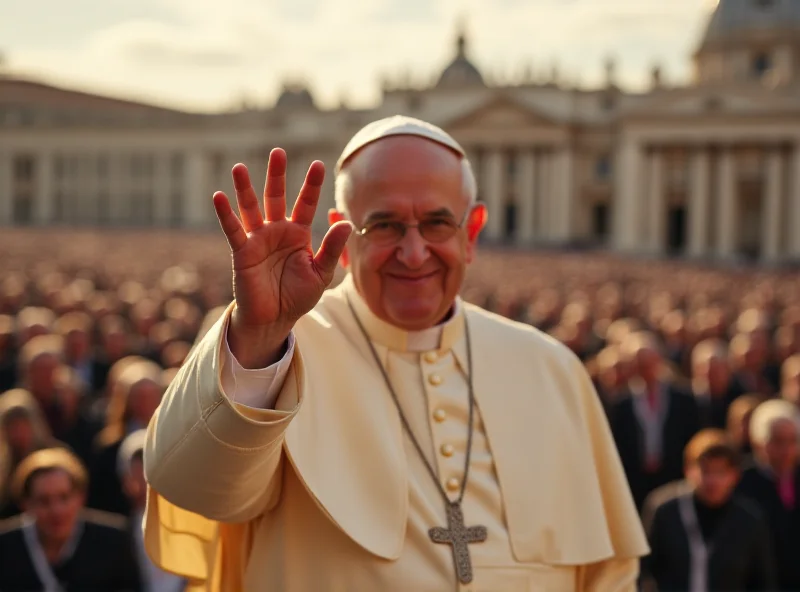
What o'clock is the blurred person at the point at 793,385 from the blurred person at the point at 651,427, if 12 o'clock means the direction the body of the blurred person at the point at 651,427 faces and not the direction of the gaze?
the blurred person at the point at 793,385 is roughly at 8 o'clock from the blurred person at the point at 651,427.

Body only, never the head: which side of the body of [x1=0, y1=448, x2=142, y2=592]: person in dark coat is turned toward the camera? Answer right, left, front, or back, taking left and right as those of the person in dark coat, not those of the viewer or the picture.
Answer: front

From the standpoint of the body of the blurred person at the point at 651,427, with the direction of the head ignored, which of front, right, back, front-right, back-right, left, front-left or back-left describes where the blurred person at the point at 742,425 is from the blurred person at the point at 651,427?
front-left

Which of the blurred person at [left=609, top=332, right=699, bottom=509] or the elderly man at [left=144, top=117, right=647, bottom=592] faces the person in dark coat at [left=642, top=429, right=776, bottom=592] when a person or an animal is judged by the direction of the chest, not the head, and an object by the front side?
the blurred person

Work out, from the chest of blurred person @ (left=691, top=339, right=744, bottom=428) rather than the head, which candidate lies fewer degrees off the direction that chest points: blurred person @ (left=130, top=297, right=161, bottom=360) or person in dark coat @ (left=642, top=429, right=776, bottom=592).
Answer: the person in dark coat

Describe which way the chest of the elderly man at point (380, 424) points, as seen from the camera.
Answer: toward the camera

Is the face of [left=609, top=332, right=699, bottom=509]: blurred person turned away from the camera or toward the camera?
toward the camera

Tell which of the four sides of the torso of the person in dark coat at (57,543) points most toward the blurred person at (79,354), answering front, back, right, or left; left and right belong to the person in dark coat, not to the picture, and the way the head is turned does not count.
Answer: back

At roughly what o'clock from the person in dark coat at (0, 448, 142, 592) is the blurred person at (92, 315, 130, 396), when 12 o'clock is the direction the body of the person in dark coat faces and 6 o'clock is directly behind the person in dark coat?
The blurred person is roughly at 6 o'clock from the person in dark coat.

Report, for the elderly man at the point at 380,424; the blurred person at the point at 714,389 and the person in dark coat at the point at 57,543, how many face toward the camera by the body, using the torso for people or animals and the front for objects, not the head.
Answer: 3

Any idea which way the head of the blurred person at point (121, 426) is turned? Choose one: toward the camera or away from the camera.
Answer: toward the camera

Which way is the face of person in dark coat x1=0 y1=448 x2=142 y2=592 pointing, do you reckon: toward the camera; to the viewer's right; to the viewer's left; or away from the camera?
toward the camera

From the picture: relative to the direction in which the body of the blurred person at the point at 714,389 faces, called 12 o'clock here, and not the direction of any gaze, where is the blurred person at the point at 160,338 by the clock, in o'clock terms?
the blurred person at the point at 160,338 is roughly at 3 o'clock from the blurred person at the point at 714,389.
